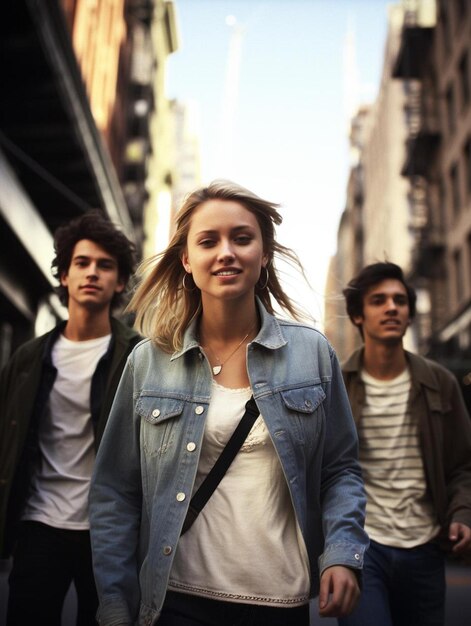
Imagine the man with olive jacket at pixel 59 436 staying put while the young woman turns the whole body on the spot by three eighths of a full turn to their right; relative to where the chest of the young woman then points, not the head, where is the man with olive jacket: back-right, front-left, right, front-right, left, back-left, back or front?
front

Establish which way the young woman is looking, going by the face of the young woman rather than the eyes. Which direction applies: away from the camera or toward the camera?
toward the camera

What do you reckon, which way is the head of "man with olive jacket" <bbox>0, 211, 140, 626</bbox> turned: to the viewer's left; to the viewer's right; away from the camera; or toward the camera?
toward the camera

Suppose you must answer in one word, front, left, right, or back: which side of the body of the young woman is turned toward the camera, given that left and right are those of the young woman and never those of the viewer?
front
